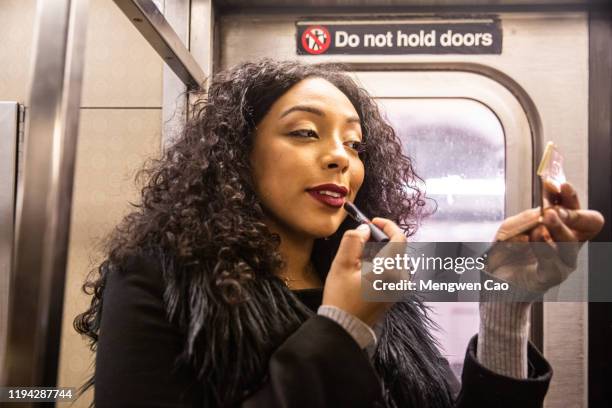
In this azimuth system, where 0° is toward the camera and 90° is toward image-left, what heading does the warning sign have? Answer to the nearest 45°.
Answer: approximately 0°

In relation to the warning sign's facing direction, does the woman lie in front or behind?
in front

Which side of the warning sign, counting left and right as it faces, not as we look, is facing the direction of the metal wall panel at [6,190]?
right

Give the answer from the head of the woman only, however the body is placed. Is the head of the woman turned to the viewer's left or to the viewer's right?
to the viewer's right

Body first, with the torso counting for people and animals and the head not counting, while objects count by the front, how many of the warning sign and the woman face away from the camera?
0
